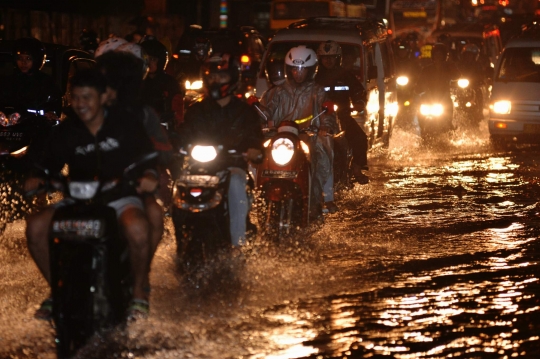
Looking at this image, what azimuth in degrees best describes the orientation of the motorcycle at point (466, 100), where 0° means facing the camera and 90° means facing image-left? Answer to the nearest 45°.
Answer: approximately 0°

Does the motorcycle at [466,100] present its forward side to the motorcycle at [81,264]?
yes

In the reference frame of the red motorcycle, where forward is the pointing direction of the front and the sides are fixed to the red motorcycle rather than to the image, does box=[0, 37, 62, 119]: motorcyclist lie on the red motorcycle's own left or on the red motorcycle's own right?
on the red motorcycle's own right

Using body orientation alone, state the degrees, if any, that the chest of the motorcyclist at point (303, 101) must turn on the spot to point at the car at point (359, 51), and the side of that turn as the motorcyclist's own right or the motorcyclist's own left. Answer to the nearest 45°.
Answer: approximately 180°

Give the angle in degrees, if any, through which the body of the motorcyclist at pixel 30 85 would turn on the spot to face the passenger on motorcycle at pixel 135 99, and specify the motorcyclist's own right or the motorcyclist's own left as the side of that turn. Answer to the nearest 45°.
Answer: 0° — they already face them

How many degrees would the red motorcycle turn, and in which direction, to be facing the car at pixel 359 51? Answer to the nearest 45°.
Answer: approximately 180°

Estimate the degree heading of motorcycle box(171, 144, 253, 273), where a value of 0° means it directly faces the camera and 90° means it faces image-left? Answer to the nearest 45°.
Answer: approximately 45°

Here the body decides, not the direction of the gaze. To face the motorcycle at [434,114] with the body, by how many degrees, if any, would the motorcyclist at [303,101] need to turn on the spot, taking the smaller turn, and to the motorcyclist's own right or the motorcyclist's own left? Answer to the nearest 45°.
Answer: approximately 180°

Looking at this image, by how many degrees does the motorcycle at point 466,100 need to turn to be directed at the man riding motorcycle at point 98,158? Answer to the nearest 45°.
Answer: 0° — it already faces them

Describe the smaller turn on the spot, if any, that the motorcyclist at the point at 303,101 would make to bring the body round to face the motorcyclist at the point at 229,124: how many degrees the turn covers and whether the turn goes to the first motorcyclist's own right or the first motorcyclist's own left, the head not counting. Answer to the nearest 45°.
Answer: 0° — they already face them
